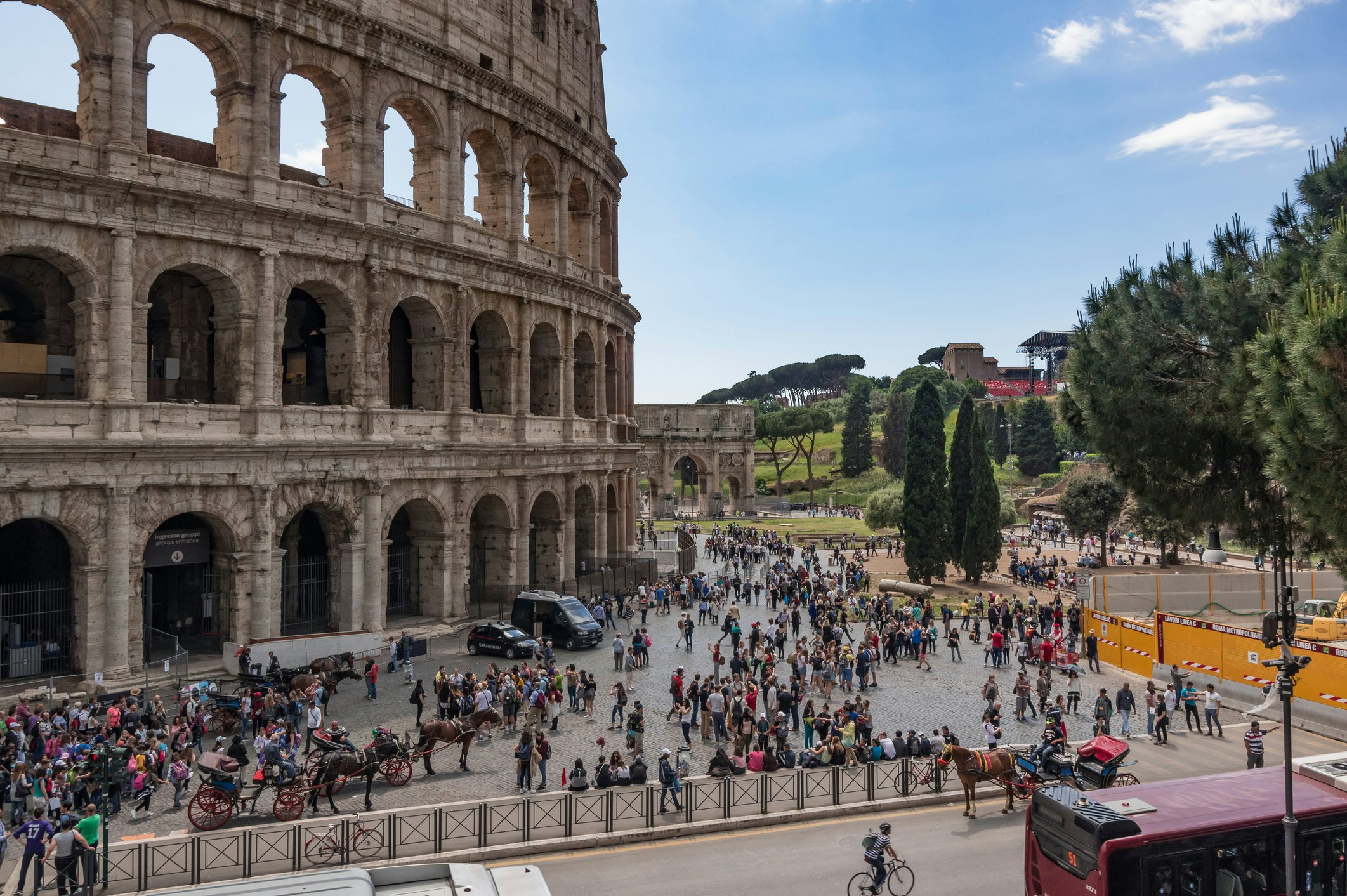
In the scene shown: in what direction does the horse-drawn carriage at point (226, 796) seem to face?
to the viewer's right

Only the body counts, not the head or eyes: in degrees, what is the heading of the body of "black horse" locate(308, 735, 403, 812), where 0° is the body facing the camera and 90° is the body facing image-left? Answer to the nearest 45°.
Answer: approximately 270°

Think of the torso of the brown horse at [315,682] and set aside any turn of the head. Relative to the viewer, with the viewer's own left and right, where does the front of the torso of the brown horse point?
facing to the right of the viewer

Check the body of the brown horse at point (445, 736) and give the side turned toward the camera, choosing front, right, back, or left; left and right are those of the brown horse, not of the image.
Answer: right

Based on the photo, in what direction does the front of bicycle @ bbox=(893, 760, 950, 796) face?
to the viewer's left

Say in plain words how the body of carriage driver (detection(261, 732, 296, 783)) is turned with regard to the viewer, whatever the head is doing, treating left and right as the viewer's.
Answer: facing to the right of the viewer

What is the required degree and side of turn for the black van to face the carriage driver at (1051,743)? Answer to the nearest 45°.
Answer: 0° — it already faces them

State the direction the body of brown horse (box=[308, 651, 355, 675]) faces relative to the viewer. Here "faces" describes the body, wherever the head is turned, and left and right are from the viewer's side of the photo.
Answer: facing to the right of the viewer

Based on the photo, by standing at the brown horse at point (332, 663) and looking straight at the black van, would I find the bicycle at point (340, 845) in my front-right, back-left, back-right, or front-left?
back-right
